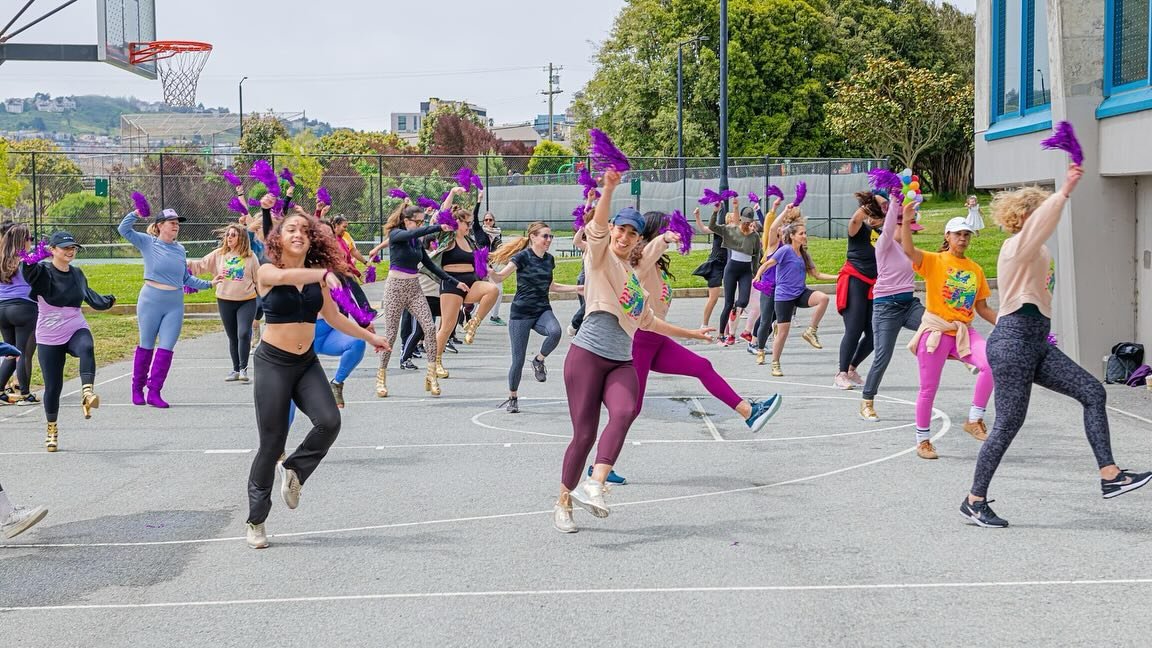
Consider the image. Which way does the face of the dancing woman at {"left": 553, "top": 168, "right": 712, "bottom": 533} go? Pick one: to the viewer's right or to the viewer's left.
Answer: to the viewer's left

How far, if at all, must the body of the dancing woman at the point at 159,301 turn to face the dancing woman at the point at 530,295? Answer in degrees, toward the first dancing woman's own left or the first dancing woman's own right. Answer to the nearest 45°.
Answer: approximately 45° to the first dancing woman's own left

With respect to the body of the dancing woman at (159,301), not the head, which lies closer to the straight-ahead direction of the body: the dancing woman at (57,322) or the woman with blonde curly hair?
the woman with blonde curly hair

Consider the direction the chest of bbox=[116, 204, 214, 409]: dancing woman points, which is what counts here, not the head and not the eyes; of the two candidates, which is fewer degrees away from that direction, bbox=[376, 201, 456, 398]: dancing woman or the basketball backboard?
the dancing woman

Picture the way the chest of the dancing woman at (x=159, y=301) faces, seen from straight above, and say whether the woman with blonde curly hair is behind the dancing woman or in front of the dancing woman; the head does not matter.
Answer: in front

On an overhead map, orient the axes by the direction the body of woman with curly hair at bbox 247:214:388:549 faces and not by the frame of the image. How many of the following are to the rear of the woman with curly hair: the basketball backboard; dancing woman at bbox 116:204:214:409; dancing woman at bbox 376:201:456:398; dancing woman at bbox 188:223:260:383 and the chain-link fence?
5

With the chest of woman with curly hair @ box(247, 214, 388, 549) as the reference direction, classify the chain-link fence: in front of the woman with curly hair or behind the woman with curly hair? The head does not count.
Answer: behind

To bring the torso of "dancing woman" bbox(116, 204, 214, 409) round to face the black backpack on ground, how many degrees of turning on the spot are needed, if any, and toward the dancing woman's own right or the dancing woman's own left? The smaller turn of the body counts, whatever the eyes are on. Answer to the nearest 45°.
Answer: approximately 45° to the dancing woman's own left
